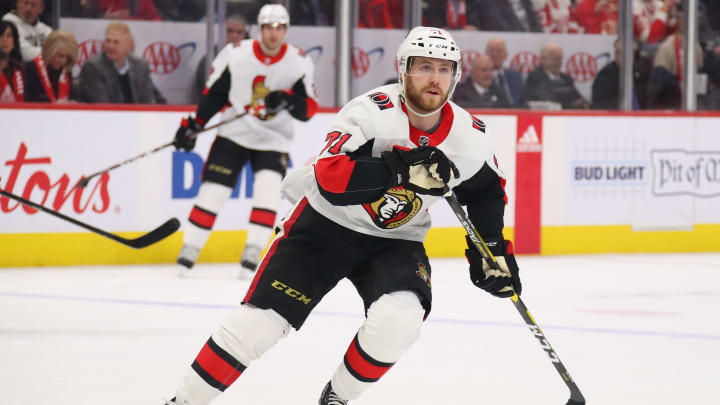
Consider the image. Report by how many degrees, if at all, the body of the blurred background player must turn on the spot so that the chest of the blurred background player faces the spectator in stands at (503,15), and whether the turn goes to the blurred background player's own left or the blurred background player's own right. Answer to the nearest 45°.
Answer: approximately 135° to the blurred background player's own left
